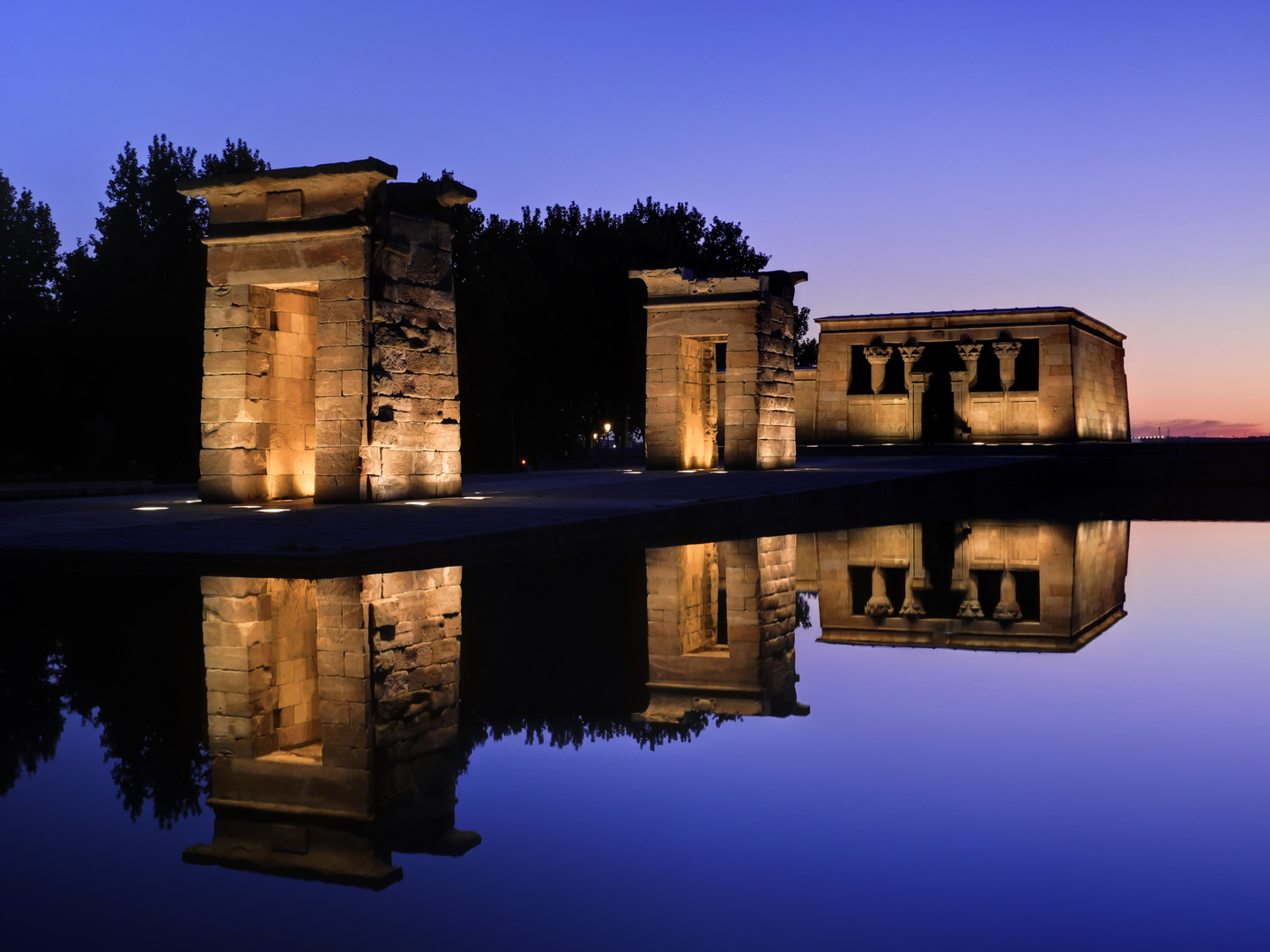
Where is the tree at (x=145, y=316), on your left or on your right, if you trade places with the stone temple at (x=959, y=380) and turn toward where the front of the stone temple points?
on your right

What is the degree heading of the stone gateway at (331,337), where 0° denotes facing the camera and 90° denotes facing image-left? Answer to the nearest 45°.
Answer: approximately 45°

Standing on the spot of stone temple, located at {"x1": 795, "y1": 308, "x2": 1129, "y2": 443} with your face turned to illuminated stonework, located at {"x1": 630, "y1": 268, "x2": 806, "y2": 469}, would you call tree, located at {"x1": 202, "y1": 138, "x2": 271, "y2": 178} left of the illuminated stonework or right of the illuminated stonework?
right

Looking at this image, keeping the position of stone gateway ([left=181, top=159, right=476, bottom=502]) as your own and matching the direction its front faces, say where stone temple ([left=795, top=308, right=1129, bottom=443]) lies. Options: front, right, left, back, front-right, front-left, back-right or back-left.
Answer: back

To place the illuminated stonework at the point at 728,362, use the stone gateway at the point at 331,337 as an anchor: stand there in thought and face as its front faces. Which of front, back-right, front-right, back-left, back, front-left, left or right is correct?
back

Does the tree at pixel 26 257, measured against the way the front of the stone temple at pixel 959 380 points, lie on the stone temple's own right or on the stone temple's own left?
on the stone temple's own right

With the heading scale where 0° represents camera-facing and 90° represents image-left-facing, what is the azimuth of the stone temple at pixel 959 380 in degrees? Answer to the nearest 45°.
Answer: approximately 0°

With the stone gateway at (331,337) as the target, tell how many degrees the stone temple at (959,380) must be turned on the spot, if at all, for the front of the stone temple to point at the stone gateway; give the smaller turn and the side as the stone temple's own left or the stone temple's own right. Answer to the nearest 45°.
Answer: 0° — it already faces it

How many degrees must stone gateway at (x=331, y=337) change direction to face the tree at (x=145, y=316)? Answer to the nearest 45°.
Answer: approximately 135° to its right

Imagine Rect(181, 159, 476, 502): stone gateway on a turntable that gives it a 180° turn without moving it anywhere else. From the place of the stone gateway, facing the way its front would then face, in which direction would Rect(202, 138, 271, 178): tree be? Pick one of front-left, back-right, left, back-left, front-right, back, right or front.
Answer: front-left
